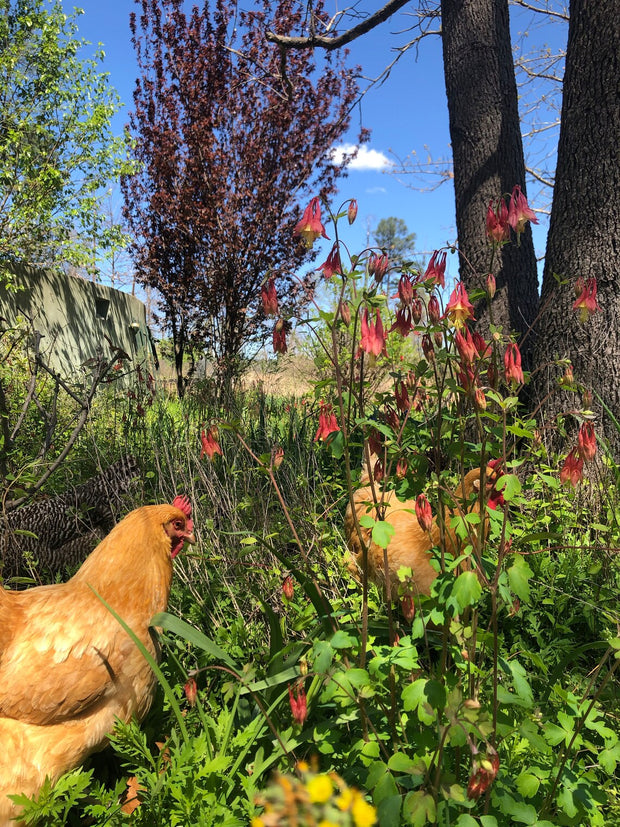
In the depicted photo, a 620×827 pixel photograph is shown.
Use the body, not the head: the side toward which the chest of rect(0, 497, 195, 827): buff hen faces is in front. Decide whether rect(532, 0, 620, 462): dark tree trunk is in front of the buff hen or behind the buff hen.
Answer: in front

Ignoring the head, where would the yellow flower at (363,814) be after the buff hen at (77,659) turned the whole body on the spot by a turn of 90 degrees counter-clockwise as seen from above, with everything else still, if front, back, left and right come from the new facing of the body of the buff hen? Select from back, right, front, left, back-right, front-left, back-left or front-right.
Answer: back

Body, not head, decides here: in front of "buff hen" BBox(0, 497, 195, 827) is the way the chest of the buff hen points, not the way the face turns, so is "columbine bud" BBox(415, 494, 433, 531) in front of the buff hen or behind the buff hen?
in front

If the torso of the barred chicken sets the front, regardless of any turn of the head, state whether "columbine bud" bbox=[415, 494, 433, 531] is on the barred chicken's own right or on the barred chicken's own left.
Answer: on the barred chicken's own left

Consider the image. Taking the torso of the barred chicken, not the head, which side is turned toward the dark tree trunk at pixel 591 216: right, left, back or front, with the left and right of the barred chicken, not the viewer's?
back

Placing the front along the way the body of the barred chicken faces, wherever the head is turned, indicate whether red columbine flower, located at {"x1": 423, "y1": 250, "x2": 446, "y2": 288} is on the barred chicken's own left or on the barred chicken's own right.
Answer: on the barred chicken's own left

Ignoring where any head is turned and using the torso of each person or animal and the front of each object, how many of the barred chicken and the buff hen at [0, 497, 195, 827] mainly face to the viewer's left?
1

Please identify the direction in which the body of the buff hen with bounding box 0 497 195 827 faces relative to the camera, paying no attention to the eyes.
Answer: to the viewer's right

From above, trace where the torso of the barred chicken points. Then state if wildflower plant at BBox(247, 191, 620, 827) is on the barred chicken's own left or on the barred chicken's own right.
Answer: on the barred chicken's own left

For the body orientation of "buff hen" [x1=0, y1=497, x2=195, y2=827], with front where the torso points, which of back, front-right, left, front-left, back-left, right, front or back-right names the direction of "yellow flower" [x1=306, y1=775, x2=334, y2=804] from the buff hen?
right

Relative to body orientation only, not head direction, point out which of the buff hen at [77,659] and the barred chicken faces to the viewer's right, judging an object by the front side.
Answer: the buff hen
